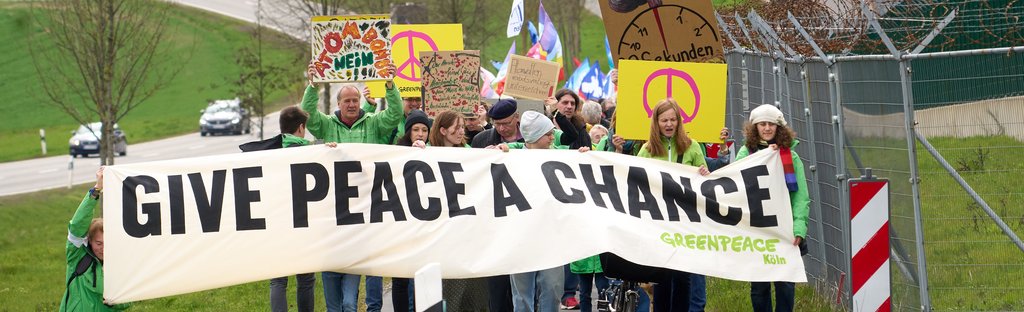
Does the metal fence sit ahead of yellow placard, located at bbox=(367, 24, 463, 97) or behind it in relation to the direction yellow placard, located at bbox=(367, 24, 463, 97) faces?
ahead

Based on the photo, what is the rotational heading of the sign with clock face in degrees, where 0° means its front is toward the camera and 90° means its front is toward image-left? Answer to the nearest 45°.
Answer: approximately 0°

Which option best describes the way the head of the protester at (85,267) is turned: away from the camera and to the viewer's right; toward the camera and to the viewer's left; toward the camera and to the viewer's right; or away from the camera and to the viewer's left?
toward the camera and to the viewer's right

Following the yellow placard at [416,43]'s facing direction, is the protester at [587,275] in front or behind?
in front

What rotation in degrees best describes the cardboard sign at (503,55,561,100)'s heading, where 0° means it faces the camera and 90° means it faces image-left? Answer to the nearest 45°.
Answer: approximately 0°

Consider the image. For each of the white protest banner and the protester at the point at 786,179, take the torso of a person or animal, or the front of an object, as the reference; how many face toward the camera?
2

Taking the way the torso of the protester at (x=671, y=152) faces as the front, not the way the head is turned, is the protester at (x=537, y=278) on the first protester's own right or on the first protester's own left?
on the first protester's own right
